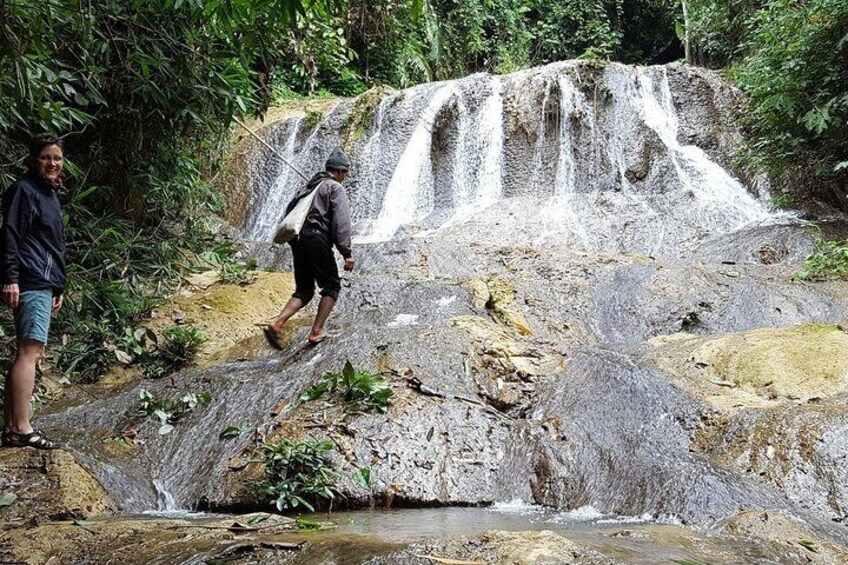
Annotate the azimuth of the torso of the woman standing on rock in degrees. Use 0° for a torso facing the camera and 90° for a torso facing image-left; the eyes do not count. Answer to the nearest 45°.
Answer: approximately 315°

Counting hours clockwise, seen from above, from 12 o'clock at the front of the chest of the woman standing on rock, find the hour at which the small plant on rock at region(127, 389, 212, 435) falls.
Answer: The small plant on rock is roughly at 9 o'clock from the woman standing on rock.

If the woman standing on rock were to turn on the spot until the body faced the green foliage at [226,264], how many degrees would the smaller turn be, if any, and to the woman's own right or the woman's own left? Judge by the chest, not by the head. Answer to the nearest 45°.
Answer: approximately 90° to the woman's own left

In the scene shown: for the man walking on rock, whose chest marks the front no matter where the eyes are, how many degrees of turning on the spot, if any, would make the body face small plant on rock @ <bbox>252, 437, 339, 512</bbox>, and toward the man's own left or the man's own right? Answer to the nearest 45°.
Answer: approximately 135° to the man's own right

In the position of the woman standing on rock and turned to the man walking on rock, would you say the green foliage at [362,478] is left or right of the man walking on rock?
right

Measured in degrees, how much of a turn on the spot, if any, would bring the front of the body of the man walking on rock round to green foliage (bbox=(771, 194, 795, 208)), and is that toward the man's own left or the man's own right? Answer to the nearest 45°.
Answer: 0° — they already face it

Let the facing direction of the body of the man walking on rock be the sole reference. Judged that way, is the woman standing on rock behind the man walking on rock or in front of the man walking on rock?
behind

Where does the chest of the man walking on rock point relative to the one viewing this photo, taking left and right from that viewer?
facing away from the viewer and to the right of the viewer
